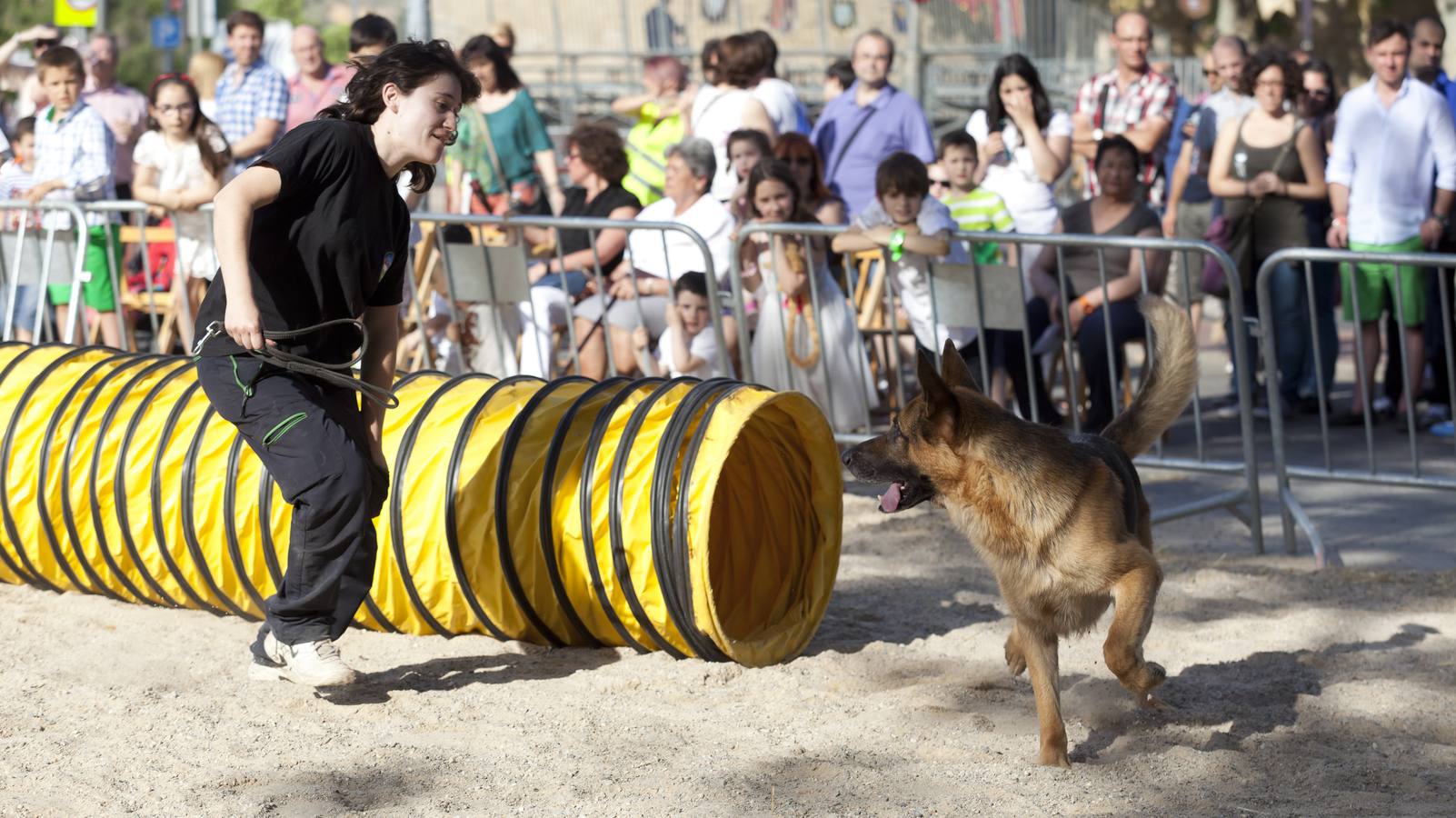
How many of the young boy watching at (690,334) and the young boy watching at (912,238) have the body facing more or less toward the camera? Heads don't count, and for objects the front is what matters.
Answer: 2

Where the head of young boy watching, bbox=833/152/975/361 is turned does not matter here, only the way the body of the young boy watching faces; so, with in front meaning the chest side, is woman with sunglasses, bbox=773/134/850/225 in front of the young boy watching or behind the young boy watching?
behind

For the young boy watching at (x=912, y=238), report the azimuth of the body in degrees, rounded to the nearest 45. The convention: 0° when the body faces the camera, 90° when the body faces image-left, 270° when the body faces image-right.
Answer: approximately 0°

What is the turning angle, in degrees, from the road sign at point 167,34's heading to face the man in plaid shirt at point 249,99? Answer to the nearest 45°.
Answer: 0° — it already faces them

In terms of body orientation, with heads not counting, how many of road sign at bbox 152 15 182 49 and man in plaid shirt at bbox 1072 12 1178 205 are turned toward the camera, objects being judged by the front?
2

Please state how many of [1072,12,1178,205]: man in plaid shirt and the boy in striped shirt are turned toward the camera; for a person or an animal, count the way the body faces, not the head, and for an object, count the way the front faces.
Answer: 2

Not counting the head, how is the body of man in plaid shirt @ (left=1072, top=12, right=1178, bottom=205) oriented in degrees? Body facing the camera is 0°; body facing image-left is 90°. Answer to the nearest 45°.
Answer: approximately 0°
